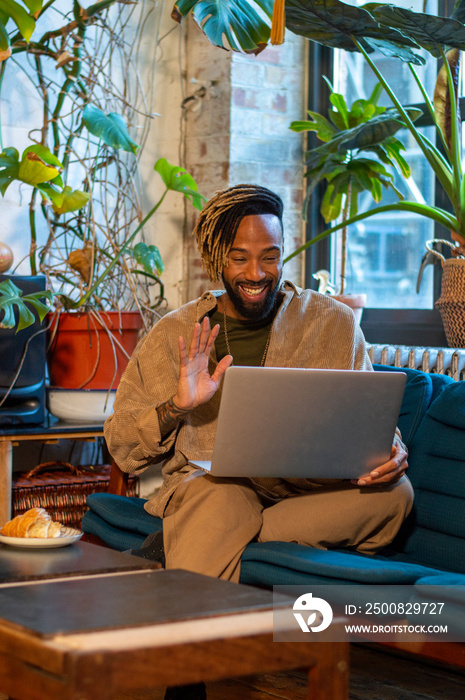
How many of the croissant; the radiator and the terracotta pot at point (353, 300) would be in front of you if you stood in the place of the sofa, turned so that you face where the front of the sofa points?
1

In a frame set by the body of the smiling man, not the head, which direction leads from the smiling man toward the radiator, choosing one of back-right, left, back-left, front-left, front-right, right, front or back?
back-left

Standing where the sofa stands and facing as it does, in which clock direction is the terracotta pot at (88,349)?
The terracotta pot is roughly at 3 o'clock from the sofa.

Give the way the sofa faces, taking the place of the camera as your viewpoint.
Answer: facing the viewer and to the left of the viewer

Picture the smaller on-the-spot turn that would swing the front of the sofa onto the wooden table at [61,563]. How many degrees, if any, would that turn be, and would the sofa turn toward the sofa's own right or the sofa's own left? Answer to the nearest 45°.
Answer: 0° — it already faces it

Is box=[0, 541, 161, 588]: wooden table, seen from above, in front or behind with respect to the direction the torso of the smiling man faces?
in front

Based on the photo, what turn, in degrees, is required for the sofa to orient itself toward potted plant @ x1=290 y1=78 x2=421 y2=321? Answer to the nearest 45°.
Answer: approximately 135° to its right

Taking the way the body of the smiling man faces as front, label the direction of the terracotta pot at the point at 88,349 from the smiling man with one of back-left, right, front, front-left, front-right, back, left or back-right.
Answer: back-right

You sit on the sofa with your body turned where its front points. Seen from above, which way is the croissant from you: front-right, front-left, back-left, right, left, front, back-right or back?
front

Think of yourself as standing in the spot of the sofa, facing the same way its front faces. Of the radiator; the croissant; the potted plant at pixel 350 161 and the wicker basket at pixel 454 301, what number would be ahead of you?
1

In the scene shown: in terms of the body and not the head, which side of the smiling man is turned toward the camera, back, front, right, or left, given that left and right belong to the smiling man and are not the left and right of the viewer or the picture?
front

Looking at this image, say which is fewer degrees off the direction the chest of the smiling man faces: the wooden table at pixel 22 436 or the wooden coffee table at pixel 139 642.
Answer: the wooden coffee table

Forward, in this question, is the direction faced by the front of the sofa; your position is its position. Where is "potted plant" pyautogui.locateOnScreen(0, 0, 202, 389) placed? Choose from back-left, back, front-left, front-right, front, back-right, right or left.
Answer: right

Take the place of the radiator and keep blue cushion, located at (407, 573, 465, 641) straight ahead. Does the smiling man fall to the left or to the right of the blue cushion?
right

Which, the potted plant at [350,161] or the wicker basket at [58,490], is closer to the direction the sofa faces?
the wicker basket
